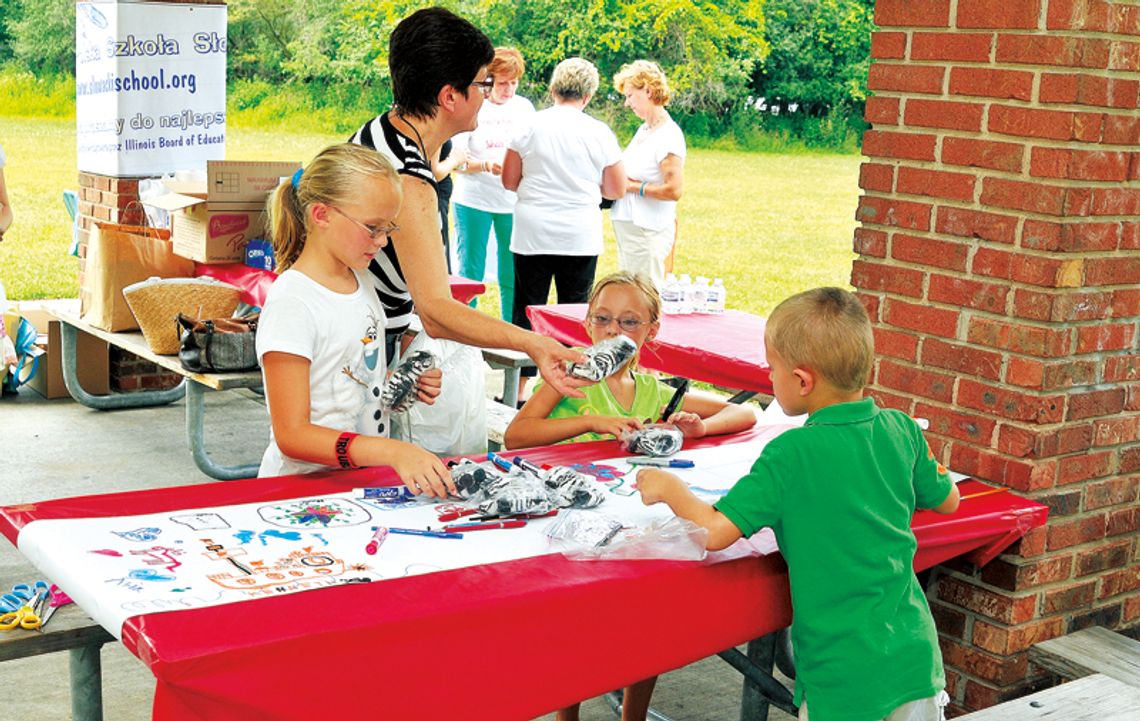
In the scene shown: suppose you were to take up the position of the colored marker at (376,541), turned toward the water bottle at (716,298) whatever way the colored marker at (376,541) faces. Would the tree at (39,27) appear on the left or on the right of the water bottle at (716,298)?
left

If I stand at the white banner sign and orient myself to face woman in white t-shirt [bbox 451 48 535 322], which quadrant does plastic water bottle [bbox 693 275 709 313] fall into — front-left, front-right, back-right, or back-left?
front-right

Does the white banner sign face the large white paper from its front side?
yes

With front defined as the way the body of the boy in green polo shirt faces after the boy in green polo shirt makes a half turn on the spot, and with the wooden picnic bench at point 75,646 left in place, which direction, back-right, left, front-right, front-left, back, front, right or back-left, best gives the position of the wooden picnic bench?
back-right

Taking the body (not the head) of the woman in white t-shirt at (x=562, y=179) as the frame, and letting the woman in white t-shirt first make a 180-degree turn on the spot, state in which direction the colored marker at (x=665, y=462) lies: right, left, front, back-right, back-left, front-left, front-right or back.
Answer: front

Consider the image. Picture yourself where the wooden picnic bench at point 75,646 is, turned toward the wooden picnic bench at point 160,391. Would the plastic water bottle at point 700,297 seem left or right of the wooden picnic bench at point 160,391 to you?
right

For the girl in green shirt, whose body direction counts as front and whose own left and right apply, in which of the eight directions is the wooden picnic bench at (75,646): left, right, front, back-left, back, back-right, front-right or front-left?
front-right

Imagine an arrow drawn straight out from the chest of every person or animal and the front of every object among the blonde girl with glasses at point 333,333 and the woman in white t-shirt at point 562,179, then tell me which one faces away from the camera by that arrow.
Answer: the woman in white t-shirt

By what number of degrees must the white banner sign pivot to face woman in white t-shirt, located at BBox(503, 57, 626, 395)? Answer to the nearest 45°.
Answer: approximately 90° to its left

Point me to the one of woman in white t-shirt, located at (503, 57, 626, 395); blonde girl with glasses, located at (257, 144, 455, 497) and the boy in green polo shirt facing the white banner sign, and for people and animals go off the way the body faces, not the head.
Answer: the boy in green polo shirt

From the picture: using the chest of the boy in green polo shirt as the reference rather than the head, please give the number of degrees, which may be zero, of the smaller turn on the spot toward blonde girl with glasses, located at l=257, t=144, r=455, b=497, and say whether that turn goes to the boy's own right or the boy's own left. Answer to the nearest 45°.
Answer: approximately 45° to the boy's own left

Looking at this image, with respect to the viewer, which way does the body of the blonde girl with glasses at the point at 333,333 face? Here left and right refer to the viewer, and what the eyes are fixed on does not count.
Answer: facing the viewer and to the right of the viewer

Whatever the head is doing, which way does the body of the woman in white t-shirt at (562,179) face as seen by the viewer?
away from the camera

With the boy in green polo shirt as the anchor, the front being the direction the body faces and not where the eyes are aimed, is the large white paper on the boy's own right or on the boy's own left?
on the boy's own left

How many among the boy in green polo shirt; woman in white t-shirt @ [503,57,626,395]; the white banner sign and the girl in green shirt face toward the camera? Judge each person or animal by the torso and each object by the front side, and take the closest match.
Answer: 2

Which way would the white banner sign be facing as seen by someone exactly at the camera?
facing the viewer
